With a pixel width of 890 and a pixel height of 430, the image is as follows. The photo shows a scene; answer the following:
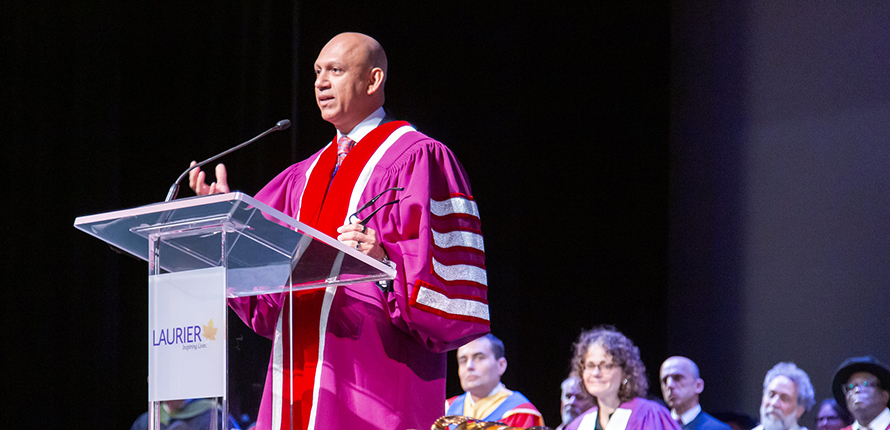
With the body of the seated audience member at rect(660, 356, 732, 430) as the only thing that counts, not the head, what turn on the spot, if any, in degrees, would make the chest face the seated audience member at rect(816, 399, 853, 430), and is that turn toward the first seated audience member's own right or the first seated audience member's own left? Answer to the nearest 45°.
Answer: approximately 90° to the first seated audience member's own left

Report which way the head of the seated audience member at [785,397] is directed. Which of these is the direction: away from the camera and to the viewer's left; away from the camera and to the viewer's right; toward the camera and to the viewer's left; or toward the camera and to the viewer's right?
toward the camera and to the viewer's left

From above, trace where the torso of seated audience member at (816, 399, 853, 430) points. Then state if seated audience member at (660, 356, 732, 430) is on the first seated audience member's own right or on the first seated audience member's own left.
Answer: on the first seated audience member's own right

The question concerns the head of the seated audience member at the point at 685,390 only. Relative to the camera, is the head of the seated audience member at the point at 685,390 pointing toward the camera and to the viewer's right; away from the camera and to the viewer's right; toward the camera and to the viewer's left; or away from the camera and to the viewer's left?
toward the camera and to the viewer's left

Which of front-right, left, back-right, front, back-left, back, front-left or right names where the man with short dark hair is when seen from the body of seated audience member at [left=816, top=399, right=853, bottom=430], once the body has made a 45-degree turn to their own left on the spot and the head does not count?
right

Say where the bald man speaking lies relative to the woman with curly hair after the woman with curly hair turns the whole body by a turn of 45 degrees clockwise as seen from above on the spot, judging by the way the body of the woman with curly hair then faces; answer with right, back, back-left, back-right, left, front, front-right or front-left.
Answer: left
